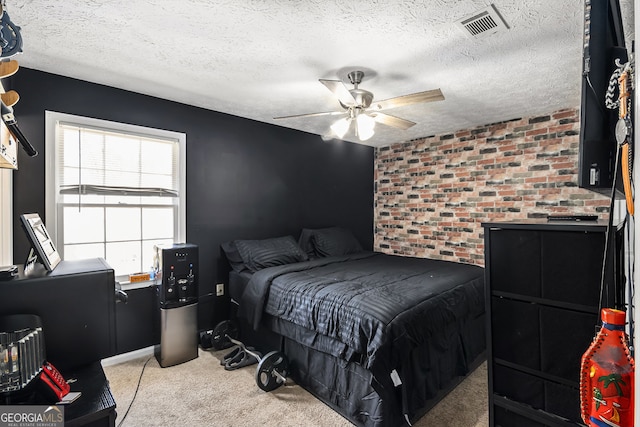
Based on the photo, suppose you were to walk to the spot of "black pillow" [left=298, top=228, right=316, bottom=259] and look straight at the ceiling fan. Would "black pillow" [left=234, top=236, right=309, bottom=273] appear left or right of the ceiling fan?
right

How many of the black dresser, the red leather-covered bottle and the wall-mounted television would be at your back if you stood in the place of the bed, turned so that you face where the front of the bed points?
0

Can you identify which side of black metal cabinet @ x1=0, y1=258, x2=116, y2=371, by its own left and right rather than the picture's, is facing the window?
left

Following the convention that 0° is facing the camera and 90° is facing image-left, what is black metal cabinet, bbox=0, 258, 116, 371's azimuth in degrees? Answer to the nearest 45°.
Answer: approximately 270°

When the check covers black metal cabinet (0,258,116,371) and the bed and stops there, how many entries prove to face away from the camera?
0

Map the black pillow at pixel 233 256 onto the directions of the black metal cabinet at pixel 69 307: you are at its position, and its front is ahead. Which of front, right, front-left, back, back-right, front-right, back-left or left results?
front-left

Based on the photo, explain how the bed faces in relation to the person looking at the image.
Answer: facing the viewer and to the right of the viewer

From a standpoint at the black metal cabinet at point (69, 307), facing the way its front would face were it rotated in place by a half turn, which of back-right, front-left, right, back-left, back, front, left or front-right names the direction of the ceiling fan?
back

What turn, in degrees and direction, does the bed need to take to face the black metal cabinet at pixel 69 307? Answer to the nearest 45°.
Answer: approximately 90° to its right

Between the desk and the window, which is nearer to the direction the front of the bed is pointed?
the desk

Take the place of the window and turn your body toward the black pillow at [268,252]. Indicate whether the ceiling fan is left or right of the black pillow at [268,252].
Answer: right

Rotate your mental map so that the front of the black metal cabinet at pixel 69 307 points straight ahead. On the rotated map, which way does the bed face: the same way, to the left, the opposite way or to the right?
to the right

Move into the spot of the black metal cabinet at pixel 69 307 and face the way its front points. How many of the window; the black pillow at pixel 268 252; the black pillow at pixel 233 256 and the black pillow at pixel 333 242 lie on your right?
0
